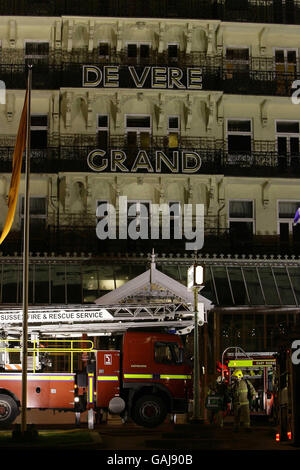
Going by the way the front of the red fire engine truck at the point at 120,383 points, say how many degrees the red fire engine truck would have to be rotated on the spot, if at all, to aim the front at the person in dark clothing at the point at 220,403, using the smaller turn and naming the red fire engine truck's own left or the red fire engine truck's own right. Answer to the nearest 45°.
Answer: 0° — it already faces them

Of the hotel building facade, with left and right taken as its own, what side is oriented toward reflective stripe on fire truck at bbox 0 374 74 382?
front

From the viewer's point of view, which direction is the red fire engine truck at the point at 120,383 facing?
to the viewer's right

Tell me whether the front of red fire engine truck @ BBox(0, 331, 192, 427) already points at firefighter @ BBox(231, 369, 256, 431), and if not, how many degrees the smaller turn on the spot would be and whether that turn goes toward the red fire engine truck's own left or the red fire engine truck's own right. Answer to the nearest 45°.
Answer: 0° — it already faces them

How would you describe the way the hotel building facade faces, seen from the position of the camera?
facing the viewer

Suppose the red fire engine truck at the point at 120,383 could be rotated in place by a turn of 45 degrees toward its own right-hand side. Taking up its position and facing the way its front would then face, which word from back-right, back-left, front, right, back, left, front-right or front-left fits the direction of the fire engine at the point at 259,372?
left

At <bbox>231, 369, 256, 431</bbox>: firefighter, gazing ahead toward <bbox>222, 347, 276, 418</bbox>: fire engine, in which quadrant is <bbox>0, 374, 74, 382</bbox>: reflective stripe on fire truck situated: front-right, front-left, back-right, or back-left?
back-left
